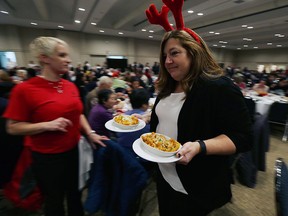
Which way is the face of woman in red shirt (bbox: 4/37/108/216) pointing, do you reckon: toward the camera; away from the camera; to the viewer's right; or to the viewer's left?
to the viewer's right

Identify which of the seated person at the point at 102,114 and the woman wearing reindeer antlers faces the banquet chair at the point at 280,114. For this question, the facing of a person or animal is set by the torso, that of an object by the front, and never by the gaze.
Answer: the seated person

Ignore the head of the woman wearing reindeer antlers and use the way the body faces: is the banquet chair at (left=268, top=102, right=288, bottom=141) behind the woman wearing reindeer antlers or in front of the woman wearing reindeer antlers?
behind

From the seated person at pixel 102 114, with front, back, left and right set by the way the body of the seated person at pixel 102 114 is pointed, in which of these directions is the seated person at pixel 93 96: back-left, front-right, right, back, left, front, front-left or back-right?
left

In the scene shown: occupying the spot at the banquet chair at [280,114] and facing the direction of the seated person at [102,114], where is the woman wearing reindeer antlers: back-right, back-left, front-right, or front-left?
front-left

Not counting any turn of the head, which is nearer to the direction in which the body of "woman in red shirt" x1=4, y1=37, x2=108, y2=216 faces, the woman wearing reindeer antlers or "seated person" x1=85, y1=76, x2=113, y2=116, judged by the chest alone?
the woman wearing reindeer antlers

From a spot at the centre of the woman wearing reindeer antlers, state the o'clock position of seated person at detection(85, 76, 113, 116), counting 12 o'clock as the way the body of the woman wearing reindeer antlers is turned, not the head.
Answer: The seated person is roughly at 3 o'clock from the woman wearing reindeer antlers.

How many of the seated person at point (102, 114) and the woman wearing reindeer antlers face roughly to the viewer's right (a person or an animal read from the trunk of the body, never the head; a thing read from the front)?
1

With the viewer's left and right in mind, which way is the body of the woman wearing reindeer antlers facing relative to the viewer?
facing the viewer and to the left of the viewer

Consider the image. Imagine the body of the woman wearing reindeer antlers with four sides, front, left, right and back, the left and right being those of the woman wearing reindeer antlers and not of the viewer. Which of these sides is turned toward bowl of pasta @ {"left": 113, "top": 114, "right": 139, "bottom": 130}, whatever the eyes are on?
right

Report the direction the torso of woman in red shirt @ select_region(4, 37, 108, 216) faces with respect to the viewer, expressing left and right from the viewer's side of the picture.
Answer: facing the viewer and to the right of the viewer

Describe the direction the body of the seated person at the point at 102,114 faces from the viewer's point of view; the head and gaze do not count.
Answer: to the viewer's right
